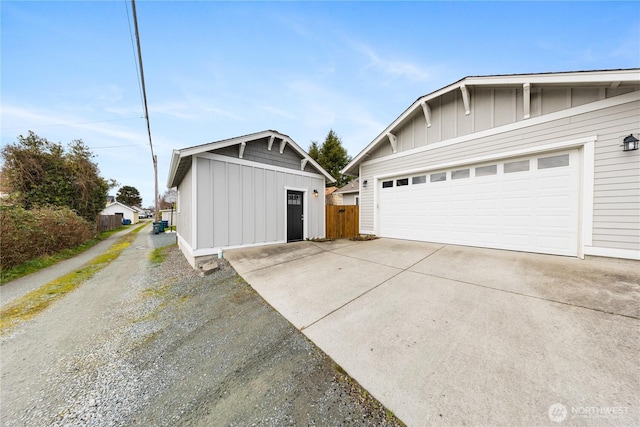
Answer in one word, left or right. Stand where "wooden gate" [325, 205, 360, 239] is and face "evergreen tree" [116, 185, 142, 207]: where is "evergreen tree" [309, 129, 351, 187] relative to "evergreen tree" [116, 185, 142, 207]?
right

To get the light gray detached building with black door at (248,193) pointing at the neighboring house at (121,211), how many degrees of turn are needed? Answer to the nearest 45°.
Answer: approximately 180°

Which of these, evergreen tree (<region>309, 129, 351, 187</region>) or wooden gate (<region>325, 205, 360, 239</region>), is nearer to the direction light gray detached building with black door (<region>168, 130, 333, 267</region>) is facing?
the wooden gate

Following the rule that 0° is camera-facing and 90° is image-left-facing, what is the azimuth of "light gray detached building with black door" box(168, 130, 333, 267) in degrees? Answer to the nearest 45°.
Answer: approximately 315°

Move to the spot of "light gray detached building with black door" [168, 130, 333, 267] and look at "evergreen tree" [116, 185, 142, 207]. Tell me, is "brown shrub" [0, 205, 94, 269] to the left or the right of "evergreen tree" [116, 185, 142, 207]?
left

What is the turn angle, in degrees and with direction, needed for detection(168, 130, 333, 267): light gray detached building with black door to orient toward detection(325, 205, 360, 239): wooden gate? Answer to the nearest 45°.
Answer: approximately 45° to its left

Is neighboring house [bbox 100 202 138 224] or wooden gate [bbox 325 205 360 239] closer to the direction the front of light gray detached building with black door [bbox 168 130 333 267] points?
the wooden gate

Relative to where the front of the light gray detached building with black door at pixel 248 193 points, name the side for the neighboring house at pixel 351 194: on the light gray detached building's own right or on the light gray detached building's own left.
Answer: on the light gray detached building's own left

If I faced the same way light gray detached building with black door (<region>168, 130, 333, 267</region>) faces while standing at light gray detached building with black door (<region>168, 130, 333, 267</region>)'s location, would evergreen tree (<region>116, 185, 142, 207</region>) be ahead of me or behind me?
behind
